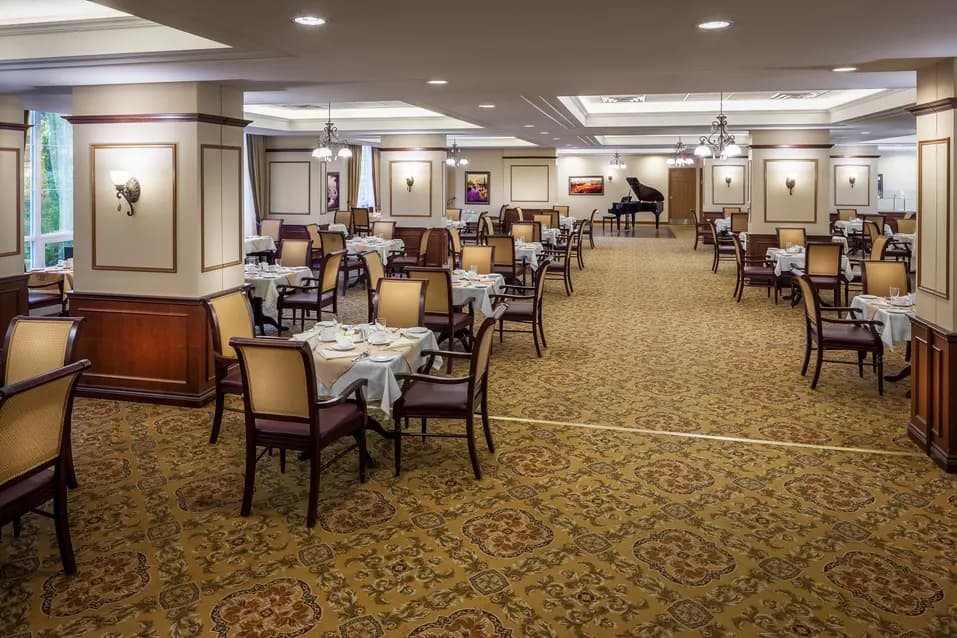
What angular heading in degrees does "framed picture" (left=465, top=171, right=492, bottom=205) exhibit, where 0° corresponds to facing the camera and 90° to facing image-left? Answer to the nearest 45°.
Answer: approximately 0°

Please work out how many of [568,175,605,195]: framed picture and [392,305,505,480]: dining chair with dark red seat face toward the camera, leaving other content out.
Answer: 1

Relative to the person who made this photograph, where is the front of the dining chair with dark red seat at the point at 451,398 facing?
facing to the left of the viewer

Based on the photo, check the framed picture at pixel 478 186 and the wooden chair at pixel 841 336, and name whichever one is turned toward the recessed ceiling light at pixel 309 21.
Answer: the framed picture

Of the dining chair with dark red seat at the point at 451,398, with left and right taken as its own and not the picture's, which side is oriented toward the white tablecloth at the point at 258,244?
right

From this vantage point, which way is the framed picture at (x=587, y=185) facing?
toward the camera

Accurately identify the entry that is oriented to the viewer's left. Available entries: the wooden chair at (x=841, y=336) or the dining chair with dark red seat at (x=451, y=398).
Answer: the dining chair with dark red seat

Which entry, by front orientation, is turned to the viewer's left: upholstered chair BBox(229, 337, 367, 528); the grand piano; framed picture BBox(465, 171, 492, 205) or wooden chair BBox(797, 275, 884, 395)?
the grand piano

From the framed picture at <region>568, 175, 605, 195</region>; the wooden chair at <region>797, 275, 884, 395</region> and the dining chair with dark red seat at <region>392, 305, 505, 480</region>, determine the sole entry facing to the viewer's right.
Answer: the wooden chair

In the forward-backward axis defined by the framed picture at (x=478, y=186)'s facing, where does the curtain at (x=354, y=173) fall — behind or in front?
in front

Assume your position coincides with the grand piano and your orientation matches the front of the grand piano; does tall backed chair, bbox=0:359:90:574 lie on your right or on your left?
on your left

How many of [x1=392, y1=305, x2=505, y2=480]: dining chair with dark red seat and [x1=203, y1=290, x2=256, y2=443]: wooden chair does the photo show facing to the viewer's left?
1

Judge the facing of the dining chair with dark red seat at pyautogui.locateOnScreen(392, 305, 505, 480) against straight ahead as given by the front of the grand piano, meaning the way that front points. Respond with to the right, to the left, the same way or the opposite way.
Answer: the same way

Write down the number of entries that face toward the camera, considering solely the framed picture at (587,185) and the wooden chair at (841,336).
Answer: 1

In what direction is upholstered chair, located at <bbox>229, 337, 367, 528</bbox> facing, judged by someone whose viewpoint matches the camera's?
facing away from the viewer and to the right of the viewer

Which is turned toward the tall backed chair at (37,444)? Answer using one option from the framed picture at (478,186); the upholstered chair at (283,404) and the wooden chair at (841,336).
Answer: the framed picture
